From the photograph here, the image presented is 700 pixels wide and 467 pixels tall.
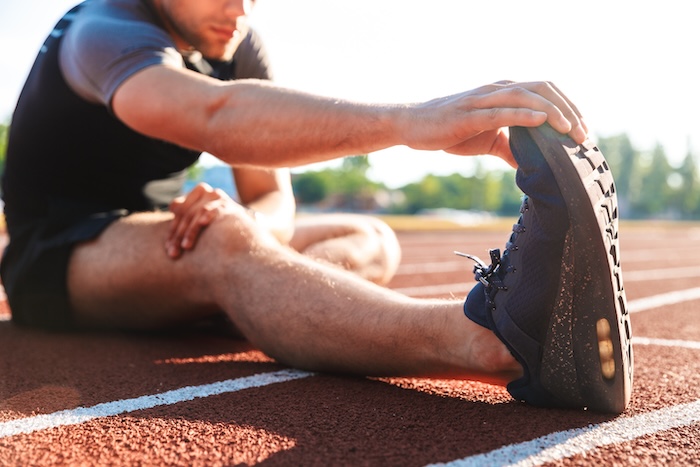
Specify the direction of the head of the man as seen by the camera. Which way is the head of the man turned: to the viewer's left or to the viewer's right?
to the viewer's right

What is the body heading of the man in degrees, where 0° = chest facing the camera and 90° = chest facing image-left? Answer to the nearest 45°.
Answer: approximately 270°
